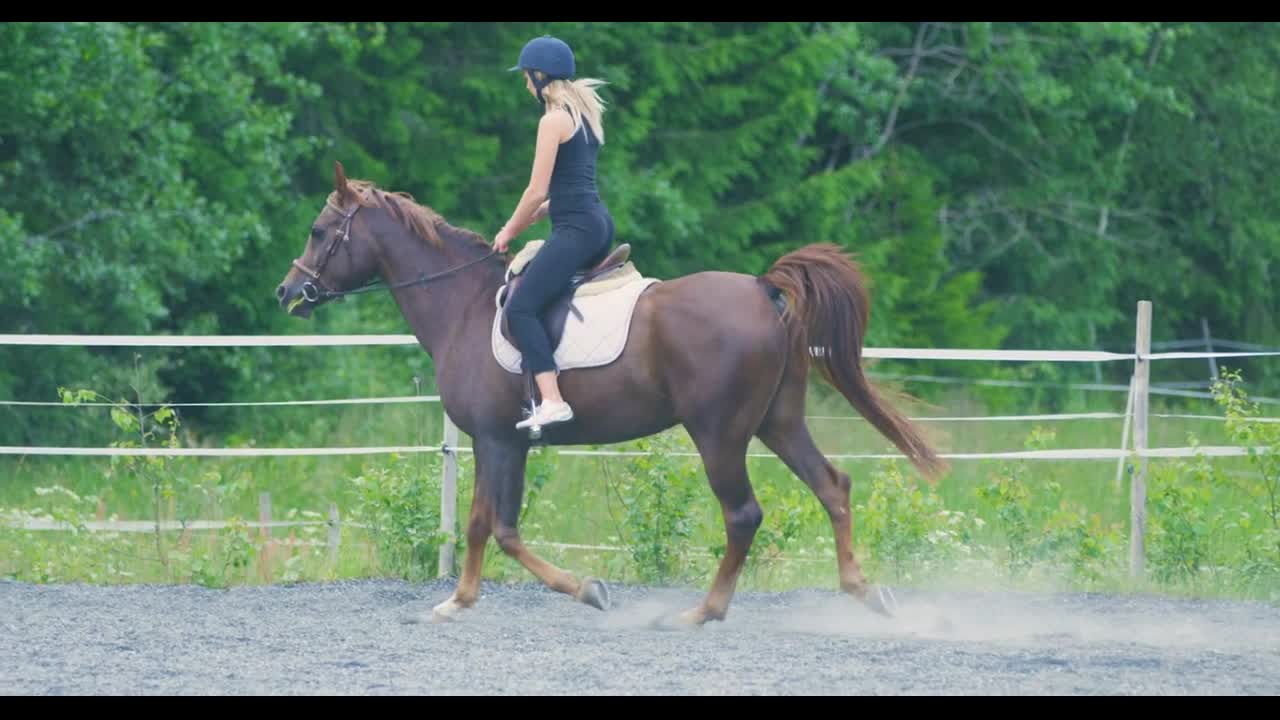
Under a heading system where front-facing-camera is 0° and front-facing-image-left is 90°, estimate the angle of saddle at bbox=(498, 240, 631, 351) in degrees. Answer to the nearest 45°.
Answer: approximately 90°

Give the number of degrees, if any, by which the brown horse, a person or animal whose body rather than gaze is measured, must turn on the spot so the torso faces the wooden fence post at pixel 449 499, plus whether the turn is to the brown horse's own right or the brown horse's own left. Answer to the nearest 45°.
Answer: approximately 45° to the brown horse's own right

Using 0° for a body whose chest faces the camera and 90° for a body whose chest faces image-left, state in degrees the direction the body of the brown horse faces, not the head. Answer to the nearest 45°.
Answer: approximately 90°
